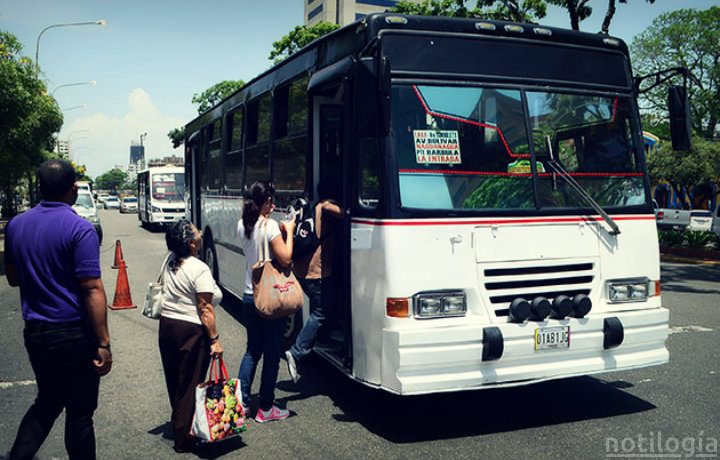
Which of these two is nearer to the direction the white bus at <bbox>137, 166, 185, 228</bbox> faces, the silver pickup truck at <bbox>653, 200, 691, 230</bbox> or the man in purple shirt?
the man in purple shirt

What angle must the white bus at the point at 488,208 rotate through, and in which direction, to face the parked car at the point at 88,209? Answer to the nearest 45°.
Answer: approximately 180°

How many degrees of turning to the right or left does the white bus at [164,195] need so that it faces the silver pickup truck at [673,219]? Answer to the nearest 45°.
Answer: approximately 90° to its left

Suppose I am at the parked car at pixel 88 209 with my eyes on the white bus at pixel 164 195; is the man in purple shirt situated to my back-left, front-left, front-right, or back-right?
back-right

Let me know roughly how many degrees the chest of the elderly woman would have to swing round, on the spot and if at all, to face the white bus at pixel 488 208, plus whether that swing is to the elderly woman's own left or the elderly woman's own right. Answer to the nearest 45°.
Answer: approximately 45° to the elderly woman's own right

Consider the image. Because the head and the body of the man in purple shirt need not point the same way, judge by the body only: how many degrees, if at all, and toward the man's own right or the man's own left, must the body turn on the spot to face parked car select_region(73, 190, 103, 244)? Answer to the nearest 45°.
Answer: approximately 45° to the man's own left

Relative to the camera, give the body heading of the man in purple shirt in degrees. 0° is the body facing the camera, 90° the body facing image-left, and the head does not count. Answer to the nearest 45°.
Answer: approximately 225°

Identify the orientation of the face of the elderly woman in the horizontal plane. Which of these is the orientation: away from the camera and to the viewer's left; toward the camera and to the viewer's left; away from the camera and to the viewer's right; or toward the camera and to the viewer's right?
away from the camera and to the viewer's right

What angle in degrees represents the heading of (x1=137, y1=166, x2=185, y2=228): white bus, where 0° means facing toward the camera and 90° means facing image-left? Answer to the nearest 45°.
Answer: approximately 0°

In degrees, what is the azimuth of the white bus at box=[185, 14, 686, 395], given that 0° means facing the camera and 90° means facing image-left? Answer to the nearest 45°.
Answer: approximately 315°

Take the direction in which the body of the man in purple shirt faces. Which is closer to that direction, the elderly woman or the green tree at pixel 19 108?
the elderly woman

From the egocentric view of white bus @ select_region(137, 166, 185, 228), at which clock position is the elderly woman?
The elderly woman is roughly at 12 o'clock from the white bus.

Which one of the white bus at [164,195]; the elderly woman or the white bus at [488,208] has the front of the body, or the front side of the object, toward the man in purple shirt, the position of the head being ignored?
the white bus at [164,195]

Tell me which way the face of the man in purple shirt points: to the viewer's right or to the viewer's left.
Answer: to the viewer's right

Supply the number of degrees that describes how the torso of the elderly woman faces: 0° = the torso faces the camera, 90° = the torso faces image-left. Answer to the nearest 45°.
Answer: approximately 225°
